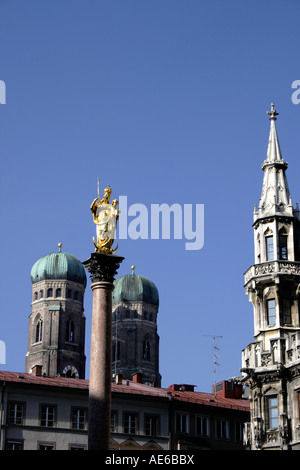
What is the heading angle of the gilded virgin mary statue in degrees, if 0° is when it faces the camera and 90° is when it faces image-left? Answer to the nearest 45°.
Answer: approximately 0°
